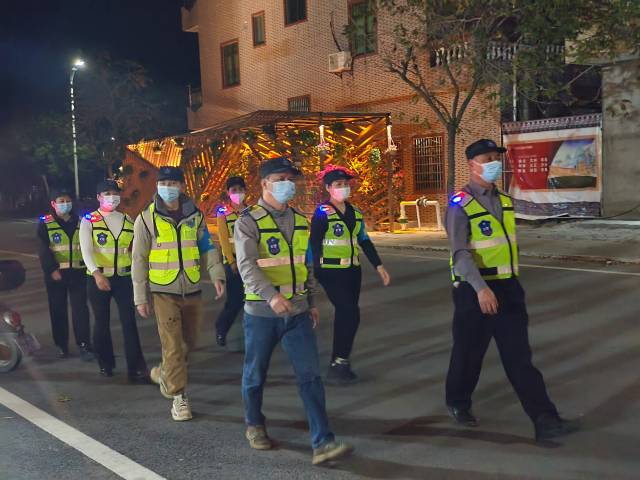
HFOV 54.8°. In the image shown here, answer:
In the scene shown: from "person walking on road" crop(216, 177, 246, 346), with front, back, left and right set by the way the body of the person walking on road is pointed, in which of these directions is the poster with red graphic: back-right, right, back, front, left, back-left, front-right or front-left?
left

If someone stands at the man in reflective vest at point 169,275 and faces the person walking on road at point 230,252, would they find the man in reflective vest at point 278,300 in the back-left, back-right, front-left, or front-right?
back-right

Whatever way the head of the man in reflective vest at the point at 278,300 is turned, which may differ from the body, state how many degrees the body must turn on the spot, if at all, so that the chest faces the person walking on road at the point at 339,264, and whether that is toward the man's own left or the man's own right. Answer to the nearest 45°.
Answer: approximately 135° to the man's own left

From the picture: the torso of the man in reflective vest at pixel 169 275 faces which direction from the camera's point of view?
toward the camera

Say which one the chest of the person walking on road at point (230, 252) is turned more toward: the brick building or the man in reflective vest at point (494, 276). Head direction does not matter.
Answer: the man in reflective vest

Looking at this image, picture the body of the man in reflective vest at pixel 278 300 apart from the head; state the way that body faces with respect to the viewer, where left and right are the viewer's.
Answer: facing the viewer and to the right of the viewer

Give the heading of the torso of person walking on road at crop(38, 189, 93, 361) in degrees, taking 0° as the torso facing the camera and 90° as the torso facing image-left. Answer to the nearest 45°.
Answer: approximately 315°

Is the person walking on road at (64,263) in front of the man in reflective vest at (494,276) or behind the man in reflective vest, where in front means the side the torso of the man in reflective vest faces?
behind

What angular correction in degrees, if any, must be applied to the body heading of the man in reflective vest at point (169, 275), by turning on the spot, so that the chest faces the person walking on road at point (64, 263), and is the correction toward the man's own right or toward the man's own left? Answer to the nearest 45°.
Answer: approximately 135° to the man's own right

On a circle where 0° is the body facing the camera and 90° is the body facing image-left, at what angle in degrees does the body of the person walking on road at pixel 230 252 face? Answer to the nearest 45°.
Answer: approximately 315°

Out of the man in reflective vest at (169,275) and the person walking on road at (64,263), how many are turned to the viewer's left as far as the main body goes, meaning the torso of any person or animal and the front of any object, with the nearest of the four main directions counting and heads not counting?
0

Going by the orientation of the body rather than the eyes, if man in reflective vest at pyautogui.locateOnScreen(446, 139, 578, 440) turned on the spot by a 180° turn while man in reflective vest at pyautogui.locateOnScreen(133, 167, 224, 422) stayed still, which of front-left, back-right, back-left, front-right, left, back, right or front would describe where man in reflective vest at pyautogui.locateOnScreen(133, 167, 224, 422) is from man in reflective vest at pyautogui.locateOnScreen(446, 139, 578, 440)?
front-left
